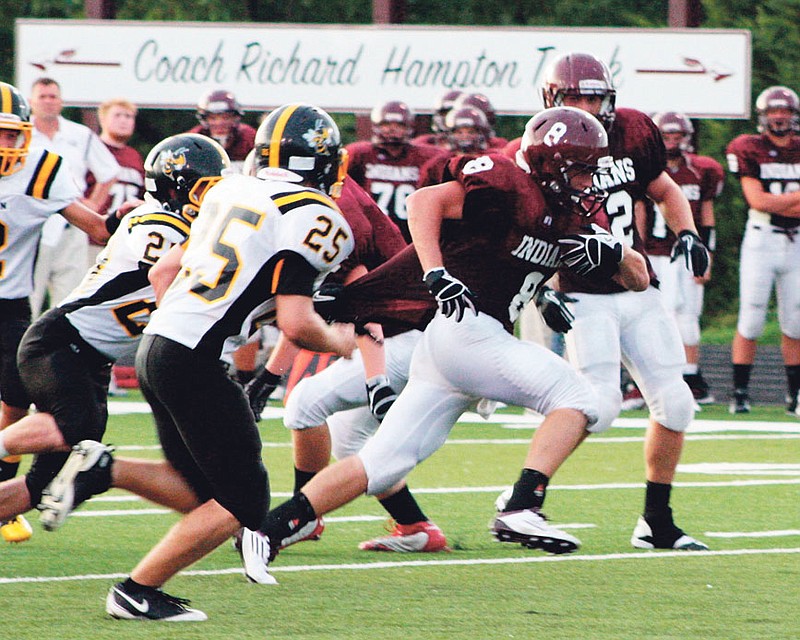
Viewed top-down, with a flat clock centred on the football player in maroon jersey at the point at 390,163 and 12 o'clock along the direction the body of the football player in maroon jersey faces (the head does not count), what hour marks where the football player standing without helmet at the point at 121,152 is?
The football player standing without helmet is roughly at 4 o'clock from the football player in maroon jersey.

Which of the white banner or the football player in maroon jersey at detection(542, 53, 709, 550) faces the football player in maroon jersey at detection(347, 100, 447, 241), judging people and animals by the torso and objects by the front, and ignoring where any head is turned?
the white banner

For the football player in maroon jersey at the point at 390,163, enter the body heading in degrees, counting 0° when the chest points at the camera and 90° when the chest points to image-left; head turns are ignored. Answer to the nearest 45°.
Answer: approximately 0°

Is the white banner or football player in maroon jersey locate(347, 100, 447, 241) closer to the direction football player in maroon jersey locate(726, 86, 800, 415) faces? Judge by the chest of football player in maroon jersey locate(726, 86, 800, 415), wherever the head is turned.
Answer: the football player in maroon jersey

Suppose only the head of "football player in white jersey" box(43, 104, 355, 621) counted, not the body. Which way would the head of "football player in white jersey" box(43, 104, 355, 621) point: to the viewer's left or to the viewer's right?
to the viewer's right

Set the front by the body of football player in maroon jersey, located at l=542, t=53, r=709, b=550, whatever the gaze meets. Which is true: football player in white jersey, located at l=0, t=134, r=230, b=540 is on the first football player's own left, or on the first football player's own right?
on the first football player's own right

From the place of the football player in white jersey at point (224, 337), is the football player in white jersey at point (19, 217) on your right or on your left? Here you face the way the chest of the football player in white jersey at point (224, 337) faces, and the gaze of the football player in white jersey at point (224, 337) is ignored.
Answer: on your left

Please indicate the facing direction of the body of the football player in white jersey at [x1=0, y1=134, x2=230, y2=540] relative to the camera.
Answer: to the viewer's right

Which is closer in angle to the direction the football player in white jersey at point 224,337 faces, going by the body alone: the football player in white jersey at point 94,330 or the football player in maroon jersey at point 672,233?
the football player in maroon jersey

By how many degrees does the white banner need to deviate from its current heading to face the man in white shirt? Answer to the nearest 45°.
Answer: approximately 45° to its right

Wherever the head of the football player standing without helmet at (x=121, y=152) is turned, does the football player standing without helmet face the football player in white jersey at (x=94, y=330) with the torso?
yes
